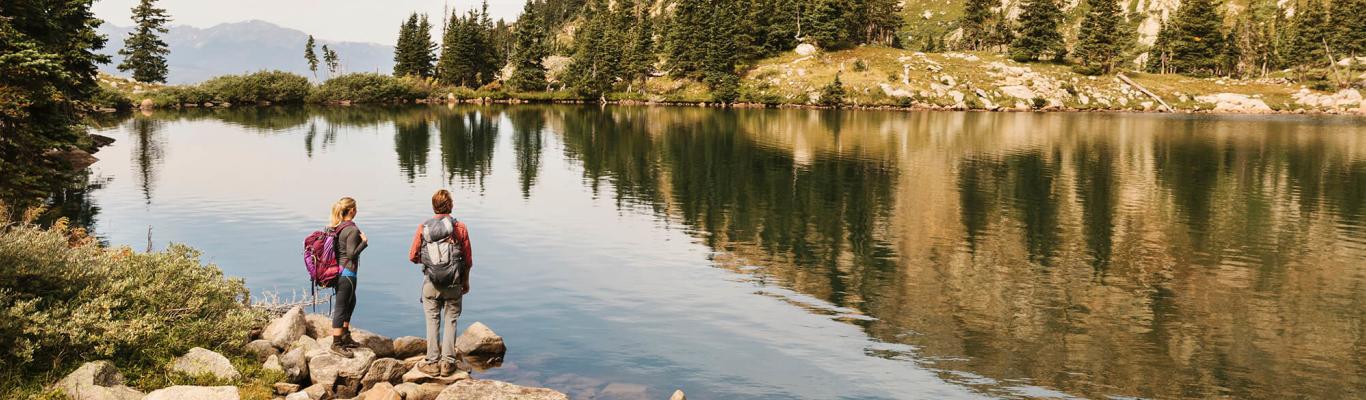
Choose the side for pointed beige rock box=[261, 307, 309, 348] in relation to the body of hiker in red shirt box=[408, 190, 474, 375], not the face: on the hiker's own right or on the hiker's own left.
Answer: on the hiker's own left

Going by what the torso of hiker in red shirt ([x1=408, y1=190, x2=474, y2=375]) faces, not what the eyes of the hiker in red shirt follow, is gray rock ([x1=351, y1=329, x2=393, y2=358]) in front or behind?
in front

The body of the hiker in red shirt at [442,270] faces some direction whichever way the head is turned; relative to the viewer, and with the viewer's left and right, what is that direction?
facing away from the viewer

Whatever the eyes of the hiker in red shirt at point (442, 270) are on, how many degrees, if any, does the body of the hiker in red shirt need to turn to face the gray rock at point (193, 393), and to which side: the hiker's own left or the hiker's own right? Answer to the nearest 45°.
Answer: approximately 135° to the hiker's own left

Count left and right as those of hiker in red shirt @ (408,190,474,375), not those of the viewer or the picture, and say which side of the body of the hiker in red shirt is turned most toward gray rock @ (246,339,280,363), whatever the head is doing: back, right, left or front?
left

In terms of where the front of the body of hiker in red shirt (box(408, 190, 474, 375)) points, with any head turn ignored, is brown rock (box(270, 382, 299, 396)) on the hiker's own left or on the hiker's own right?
on the hiker's own left
